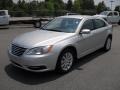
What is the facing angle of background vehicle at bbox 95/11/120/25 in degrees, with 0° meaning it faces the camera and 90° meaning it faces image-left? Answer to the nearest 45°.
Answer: approximately 45°

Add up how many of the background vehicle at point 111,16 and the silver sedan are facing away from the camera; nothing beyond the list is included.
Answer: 0

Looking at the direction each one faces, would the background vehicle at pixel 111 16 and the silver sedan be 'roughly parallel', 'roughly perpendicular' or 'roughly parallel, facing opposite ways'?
roughly parallel

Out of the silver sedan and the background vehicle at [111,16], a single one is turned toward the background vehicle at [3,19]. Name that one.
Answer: the background vehicle at [111,16]

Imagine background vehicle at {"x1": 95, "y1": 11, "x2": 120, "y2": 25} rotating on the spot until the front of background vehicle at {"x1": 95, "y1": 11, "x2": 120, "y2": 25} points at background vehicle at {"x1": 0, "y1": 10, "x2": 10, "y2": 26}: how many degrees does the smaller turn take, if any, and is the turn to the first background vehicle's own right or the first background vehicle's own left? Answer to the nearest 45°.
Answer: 0° — it already faces it

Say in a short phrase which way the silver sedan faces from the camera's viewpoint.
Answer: facing the viewer and to the left of the viewer

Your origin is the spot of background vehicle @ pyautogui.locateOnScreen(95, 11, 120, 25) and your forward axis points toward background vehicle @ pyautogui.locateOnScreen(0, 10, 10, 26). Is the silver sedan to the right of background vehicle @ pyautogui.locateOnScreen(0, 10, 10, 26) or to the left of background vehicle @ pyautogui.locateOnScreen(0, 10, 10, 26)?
left

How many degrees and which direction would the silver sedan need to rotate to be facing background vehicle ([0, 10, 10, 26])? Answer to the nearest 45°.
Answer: approximately 135° to its right

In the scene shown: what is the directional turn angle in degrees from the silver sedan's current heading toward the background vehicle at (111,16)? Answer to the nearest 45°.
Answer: approximately 135° to its right
